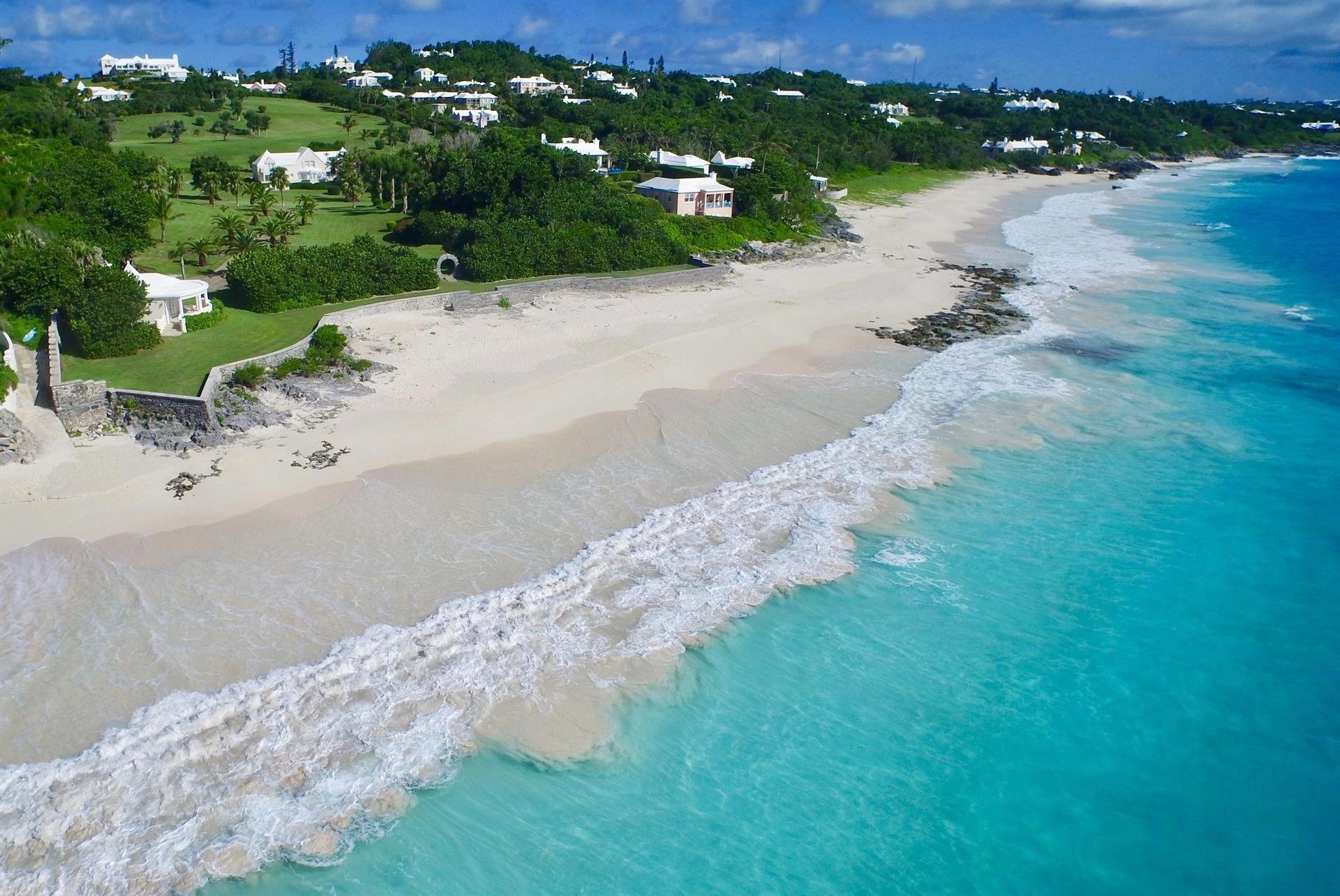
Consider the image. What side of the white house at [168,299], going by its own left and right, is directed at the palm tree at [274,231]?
left

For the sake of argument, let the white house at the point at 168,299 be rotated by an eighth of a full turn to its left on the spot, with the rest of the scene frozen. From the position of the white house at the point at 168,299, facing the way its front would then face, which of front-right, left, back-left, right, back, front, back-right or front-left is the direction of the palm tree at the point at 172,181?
left

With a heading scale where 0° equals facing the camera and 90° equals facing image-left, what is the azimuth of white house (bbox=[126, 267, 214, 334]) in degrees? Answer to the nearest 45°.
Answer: approximately 315°

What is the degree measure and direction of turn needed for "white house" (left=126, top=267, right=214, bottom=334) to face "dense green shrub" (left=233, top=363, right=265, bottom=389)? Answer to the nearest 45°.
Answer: approximately 45° to its right

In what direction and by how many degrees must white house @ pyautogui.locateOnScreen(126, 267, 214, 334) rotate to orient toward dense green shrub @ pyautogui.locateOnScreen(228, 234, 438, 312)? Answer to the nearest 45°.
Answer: approximately 90° to its left

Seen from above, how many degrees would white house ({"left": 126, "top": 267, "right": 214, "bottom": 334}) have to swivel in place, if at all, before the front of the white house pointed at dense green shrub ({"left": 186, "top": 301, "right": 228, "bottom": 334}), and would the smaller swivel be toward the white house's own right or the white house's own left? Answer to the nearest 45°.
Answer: approximately 45° to the white house's own left

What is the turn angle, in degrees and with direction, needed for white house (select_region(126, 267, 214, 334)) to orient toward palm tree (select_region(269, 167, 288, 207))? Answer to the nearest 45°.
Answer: approximately 135° to its left

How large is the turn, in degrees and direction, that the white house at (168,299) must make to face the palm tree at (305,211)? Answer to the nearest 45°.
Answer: approximately 135° to its left

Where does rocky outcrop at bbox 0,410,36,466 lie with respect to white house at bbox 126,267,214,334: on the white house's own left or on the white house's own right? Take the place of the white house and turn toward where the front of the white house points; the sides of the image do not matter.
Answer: on the white house's own right

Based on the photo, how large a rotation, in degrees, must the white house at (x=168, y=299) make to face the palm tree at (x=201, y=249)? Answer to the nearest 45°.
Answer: approximately 135° to its left

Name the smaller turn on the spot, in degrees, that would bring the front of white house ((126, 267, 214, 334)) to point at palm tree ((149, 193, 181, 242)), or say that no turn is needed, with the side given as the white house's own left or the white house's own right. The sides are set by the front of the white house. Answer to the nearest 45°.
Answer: approximately 135° to the white house's own left
